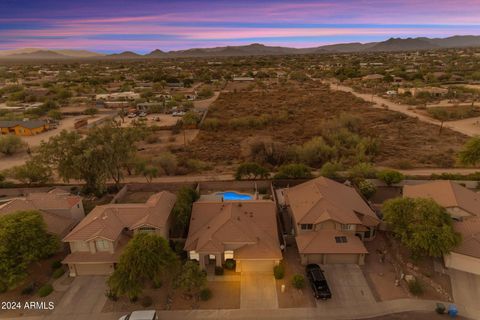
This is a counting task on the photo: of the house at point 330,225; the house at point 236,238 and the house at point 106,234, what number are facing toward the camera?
3

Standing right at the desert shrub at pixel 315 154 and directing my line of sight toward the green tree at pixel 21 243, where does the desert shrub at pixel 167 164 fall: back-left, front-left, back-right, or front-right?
front-right

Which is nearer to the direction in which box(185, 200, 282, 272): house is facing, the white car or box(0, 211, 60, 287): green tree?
the white car

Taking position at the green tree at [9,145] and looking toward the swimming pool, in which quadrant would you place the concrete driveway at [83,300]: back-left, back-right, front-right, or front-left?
front-right

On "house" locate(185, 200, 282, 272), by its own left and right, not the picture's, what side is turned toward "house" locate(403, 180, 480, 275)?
left

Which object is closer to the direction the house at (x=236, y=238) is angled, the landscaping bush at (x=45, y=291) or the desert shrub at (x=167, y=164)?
the landscaping bush

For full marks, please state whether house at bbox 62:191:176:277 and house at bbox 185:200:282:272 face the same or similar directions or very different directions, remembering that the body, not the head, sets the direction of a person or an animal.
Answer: same or similar directions

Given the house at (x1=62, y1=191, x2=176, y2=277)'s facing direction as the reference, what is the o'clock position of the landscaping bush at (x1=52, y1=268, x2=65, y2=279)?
The landscaping bush is roughly at 3 o'clock from the house.

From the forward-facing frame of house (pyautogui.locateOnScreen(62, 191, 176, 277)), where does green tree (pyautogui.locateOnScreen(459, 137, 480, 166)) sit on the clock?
The green tree is roughly at 9 o'clock from the house.

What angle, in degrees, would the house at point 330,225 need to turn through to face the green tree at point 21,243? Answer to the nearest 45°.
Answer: approximately 45° to its right

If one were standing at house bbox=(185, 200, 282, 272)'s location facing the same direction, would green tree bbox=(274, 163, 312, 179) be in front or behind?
behind

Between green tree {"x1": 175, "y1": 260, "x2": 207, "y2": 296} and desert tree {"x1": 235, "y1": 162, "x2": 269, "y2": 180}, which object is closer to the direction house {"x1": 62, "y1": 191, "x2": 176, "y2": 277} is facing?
the green tree

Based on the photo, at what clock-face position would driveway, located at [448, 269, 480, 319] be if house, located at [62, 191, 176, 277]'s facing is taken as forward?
The driveway is roughly at 10 o'clock from the house.

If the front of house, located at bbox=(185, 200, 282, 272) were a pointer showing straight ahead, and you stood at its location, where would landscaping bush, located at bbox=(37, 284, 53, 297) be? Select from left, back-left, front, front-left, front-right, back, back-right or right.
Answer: right

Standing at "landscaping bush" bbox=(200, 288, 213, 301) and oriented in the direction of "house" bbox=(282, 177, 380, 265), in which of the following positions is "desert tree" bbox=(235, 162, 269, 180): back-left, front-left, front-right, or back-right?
front-left

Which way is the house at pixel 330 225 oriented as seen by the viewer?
toward the camera

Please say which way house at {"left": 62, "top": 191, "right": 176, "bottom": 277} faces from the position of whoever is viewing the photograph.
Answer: facing the viewer
